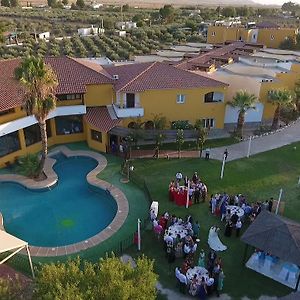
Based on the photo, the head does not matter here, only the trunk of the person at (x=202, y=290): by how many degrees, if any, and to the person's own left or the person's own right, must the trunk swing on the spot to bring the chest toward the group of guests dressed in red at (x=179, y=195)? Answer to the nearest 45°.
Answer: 0° — they already face it

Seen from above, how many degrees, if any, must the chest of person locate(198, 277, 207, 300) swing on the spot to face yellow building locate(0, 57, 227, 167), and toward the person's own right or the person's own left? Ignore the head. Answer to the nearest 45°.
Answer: approximately 45° to the person's own left

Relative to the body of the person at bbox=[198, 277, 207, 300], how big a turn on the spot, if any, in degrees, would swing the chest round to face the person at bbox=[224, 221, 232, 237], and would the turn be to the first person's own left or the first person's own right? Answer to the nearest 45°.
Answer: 0° — they already face them

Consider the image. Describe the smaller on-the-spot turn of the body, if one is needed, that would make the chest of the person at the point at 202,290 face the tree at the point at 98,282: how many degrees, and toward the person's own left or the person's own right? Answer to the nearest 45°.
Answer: approximately 135° to the person's own left

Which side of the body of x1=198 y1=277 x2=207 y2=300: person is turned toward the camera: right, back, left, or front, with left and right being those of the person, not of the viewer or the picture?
back
